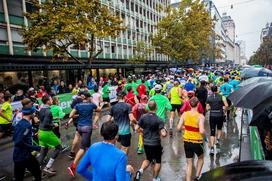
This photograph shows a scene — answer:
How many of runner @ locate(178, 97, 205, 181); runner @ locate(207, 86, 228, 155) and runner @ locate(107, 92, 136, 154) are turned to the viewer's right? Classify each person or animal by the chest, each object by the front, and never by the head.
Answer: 0

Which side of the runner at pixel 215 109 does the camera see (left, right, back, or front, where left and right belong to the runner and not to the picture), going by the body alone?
back

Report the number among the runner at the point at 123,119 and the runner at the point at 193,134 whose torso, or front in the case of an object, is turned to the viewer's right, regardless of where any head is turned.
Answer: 0

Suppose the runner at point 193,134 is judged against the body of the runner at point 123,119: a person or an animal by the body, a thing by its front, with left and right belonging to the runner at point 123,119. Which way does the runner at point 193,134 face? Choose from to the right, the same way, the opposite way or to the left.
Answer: the same way

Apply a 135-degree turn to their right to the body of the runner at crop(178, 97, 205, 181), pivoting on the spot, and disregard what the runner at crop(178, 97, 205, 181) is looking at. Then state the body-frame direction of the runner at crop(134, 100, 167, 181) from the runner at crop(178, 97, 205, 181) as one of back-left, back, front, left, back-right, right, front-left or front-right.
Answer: back-right

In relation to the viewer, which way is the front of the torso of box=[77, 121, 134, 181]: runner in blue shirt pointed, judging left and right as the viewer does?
facing away from the viewer and to the right of the viewer

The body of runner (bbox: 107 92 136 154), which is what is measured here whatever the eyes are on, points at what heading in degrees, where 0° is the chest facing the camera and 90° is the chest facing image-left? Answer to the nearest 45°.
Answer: approximately 180°

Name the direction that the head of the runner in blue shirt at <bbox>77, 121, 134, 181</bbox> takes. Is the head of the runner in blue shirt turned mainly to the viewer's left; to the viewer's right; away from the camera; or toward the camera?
away from the camera

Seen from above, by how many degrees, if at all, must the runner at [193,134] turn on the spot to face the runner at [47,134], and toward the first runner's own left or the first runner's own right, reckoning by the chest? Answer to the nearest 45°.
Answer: approximately 90° to the first runner's own left

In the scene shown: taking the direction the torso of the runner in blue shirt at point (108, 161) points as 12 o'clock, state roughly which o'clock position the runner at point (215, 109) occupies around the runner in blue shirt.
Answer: The runner is roughly at 12 o'clock from the runner in blue shirt.

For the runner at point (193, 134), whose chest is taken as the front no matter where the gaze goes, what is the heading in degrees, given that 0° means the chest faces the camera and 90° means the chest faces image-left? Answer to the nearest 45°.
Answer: approximately 180°

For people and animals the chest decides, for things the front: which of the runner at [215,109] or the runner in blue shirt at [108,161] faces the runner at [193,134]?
the runner in blue shirt
